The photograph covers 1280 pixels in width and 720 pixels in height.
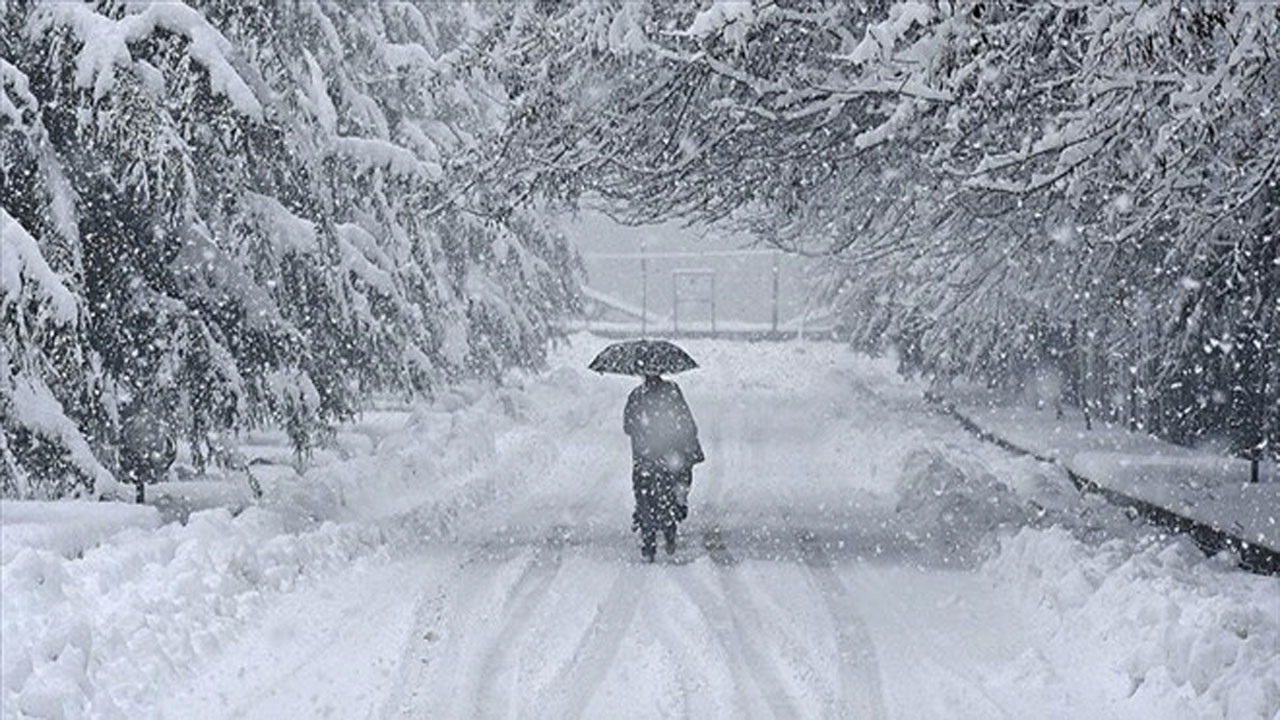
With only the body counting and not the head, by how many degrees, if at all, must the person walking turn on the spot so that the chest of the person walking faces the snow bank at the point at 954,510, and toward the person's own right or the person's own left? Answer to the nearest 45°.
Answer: approximately 45° to the person's own right

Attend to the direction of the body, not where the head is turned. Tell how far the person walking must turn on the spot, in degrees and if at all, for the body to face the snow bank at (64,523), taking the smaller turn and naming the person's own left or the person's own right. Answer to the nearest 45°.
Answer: approximately 135° to the person's own left

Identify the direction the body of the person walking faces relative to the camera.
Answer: away from the camera

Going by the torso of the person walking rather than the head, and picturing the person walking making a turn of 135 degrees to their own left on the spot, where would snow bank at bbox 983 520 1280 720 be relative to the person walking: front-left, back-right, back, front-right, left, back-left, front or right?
left
